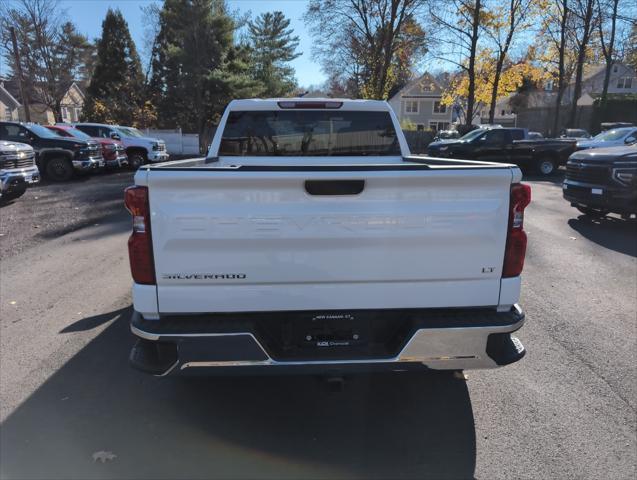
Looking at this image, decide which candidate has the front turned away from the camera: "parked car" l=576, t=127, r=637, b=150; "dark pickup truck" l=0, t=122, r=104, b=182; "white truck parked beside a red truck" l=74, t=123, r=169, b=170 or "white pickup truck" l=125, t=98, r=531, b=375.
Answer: the white pickup truck

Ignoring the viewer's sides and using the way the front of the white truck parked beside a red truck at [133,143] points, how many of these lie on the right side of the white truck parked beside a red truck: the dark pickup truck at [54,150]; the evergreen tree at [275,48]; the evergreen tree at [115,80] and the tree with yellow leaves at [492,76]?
1

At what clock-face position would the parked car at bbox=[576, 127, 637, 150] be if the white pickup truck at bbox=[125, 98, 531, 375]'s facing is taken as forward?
The parked car is roughly at 1 o'clock from the white pickup truck.

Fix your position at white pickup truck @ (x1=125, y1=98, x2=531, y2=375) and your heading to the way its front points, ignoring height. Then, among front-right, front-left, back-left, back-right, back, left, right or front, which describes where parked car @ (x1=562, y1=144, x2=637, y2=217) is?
front-right

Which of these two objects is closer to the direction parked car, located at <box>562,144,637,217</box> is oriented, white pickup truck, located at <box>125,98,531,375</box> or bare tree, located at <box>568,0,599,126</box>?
the white pickup truck

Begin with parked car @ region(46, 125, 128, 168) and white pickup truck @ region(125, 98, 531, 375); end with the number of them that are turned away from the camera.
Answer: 1

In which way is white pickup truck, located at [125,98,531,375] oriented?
away from the camera

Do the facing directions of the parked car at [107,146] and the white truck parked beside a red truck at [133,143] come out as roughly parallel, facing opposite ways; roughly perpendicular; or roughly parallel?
roughly parallel

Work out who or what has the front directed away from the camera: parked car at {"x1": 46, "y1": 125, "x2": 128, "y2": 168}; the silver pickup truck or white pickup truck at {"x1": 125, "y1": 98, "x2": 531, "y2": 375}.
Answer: the white pickup truck

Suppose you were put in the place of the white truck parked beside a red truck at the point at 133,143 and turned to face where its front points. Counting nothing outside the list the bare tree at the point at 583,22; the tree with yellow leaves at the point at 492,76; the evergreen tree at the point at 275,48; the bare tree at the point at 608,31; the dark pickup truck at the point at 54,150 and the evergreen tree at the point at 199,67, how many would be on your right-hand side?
1

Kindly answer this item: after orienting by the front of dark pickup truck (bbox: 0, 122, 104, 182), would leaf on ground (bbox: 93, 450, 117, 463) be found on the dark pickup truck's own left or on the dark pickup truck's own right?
on the dark pickup truck's own right

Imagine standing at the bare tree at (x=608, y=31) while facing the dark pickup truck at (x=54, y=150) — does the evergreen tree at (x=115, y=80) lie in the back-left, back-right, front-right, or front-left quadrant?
front-right

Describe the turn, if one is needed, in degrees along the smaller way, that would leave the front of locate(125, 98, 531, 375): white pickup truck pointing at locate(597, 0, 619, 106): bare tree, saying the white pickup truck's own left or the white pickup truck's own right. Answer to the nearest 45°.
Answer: approximately 45° to the white pickup truck's own right

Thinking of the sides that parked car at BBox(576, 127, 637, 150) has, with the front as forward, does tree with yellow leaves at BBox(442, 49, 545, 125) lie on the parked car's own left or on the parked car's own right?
on the parked car's own right

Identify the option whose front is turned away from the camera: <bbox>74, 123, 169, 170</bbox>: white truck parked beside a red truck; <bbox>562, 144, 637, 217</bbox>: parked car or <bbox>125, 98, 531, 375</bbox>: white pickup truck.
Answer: the white pickup truck

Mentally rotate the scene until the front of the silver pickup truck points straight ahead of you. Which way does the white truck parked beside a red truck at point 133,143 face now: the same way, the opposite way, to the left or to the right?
the same way
